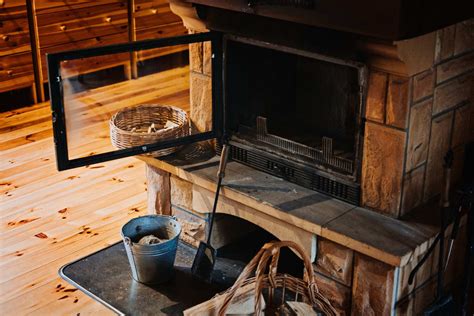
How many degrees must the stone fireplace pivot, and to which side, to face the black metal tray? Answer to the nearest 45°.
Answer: approximately 45° to its right

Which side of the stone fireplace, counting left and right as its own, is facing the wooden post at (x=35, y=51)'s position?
right

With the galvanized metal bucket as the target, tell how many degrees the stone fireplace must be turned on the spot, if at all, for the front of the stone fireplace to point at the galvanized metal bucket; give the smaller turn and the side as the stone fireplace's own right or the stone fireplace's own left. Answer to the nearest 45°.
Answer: approximately 45° to the stone fireplace's own right

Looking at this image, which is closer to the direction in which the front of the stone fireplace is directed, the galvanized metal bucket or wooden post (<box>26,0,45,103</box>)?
the galvanized metal bucket

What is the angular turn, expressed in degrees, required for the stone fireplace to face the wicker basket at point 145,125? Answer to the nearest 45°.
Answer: approximately 90° to its right

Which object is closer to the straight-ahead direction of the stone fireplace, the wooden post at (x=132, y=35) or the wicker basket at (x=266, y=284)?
the wicker basket

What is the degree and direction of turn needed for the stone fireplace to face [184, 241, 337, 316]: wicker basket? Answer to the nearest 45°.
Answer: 0° — it already faces it

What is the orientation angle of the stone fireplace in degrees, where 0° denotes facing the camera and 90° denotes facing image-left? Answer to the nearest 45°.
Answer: approximately 45°

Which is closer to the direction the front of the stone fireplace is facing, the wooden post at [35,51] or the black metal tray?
the black metal tray

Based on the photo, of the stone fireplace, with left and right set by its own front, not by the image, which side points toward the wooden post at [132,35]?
right
